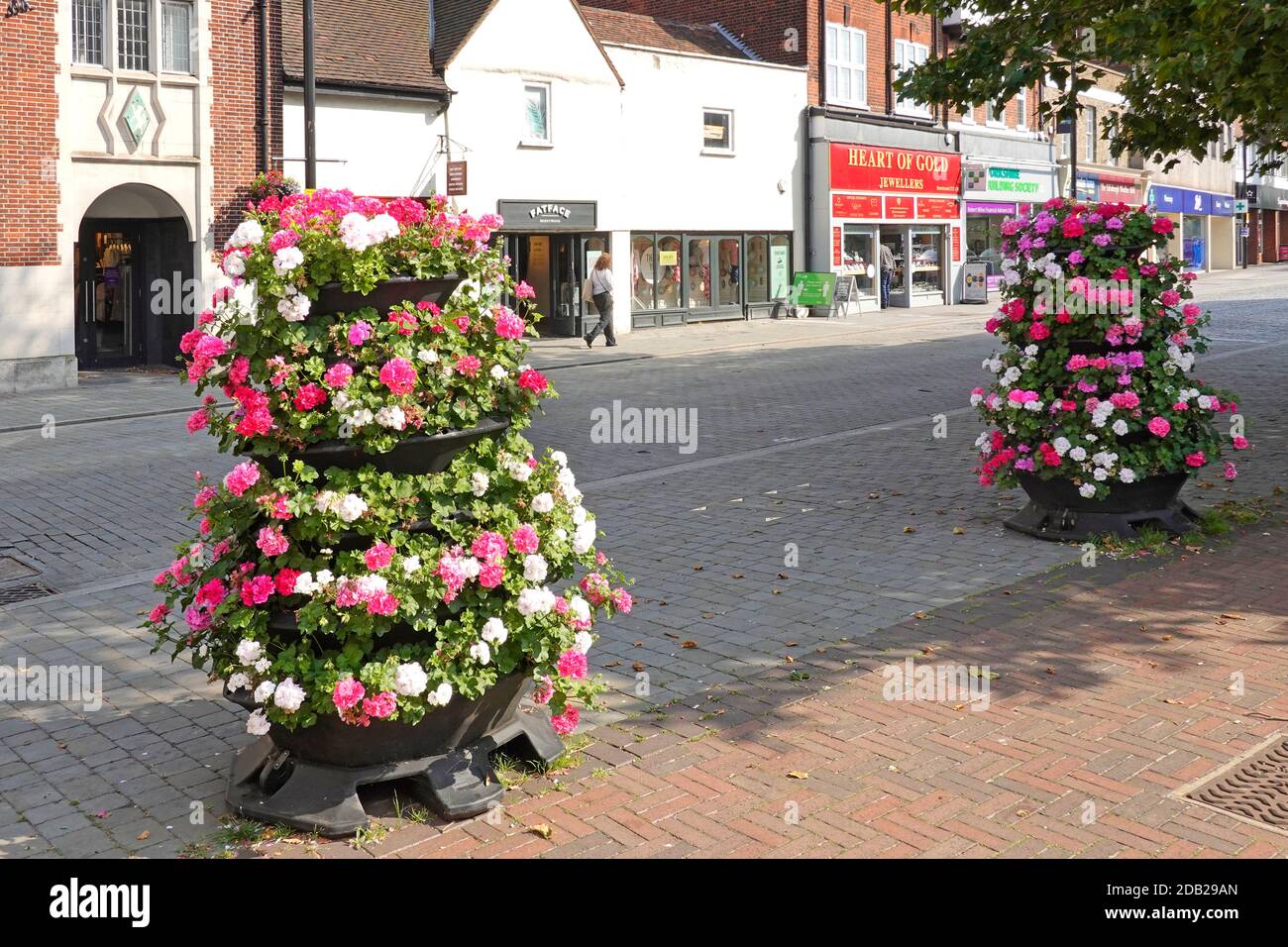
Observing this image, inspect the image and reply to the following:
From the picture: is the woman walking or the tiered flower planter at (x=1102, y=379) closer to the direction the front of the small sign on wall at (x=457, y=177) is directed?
the tiered flower planter

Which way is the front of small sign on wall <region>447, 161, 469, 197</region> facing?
toward the camera

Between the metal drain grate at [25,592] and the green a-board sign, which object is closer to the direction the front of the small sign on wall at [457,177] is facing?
the metal drain grate

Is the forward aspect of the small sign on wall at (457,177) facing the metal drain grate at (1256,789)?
yes

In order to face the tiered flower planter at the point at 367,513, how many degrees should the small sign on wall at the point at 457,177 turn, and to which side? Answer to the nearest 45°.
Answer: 0° — it already faces it

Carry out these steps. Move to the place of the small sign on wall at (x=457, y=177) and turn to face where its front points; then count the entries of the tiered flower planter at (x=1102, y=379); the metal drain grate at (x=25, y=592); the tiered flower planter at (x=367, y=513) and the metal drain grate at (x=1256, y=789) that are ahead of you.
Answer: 4

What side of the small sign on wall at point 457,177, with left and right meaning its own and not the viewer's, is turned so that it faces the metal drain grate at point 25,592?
front

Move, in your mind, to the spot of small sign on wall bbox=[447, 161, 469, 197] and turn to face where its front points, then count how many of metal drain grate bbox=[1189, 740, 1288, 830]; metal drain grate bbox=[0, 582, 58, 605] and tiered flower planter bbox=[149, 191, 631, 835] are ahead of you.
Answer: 3

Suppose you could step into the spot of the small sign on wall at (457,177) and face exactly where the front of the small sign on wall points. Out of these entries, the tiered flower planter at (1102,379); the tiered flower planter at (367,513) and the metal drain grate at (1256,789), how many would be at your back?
0

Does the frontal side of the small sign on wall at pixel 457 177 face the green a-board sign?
no
